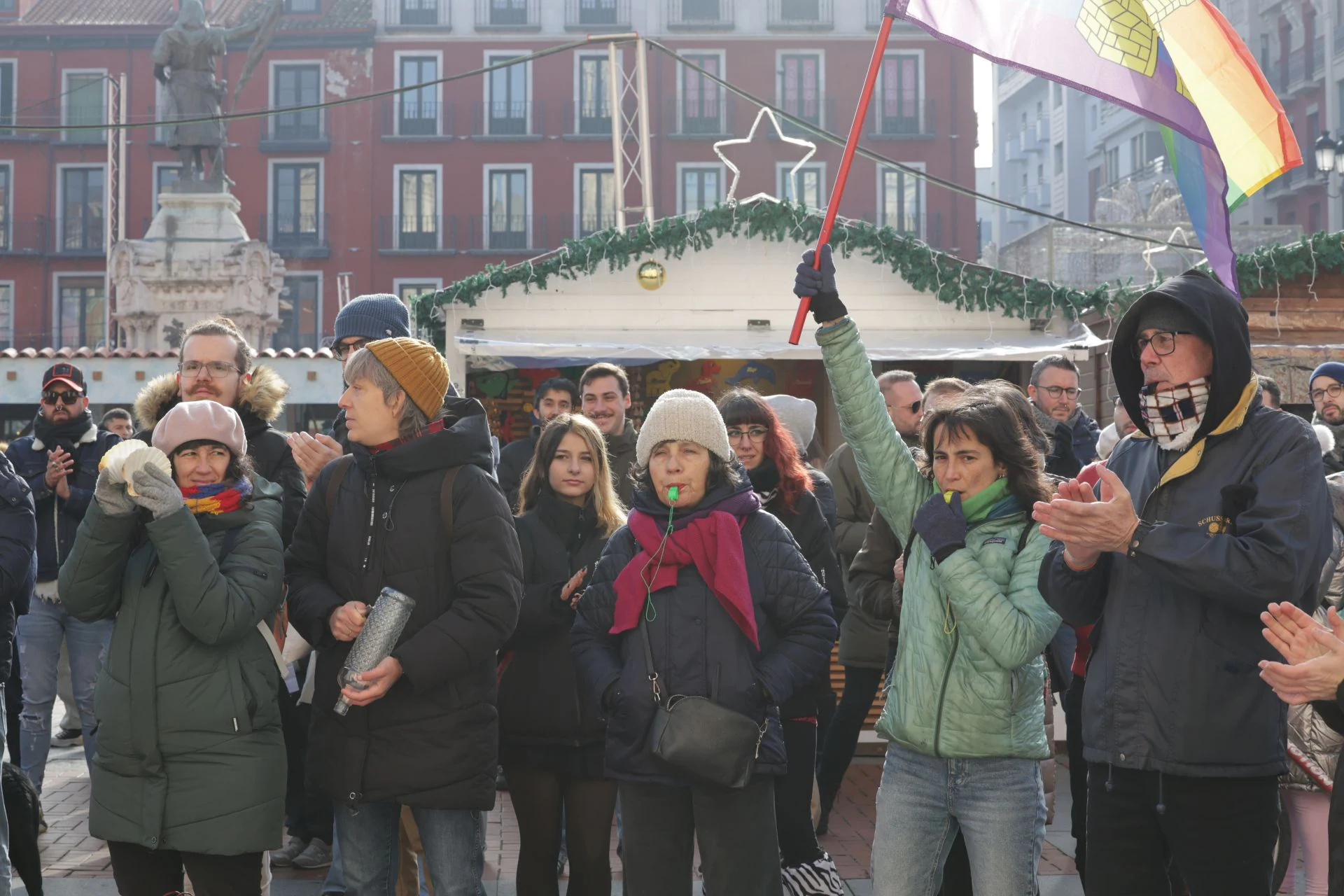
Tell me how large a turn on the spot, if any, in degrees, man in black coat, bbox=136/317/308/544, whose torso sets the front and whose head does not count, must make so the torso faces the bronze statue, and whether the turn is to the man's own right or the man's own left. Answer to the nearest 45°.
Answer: approximately 180°

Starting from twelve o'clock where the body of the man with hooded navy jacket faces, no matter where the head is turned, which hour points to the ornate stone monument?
The ornate stone monument is roughly at 3 o'clock from the man with hooded navy jacket.

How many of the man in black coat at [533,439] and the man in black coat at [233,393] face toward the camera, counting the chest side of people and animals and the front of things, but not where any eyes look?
2

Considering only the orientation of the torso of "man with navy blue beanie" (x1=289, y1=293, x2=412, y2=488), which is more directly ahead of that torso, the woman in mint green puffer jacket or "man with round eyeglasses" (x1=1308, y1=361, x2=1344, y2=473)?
the woman in mint green puffer jacket

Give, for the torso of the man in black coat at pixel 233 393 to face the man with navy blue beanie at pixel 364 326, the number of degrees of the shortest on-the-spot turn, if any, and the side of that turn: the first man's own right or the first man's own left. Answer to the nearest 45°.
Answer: approximately 135° to the first man's own left

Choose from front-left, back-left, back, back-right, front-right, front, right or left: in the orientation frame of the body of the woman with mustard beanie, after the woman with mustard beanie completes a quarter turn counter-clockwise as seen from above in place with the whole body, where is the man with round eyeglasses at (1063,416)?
left

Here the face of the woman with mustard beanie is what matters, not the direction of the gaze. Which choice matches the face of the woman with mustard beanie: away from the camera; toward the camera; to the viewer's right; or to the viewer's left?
to the viewer's left

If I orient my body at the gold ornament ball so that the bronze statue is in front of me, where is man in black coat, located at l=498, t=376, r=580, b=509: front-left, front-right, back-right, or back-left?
back-left

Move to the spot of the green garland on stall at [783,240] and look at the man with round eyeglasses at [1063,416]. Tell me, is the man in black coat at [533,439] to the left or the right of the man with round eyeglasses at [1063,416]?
right

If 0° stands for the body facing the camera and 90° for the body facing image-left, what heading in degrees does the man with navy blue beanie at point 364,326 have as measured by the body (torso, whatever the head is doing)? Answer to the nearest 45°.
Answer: approximately 45°
